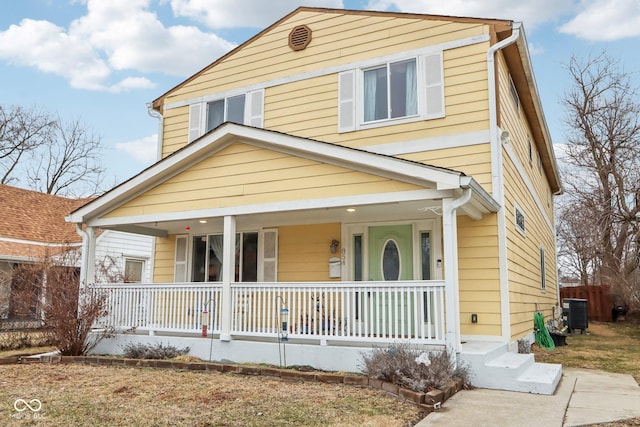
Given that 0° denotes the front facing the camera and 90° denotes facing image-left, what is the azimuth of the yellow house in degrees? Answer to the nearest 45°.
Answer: approximately 45°

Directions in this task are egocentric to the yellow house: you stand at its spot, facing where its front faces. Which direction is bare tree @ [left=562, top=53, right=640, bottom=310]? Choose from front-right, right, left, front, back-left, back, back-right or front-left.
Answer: back

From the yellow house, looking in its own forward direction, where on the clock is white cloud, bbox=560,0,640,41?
The white cloud is roughly at 6 o'clock from the yellow house.

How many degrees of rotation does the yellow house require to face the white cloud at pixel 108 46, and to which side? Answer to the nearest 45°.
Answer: approximately 90° to its right

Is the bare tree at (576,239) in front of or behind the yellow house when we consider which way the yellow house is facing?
behind
